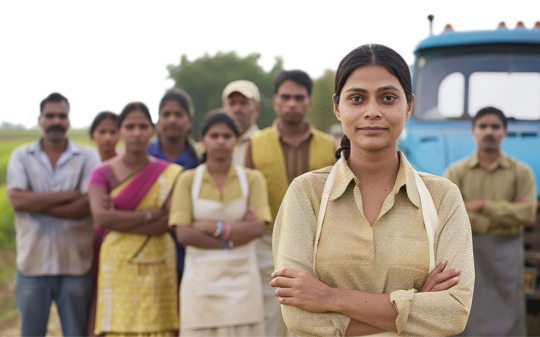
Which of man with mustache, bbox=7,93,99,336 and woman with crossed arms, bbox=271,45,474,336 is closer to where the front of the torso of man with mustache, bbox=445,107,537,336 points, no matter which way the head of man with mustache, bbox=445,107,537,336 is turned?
the woman with crossed arms

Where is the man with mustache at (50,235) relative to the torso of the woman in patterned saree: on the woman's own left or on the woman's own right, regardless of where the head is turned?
on the woman's own right

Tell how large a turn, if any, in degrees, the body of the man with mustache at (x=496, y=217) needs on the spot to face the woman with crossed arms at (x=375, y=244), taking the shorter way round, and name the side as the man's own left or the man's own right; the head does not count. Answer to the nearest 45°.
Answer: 0° — they already face them

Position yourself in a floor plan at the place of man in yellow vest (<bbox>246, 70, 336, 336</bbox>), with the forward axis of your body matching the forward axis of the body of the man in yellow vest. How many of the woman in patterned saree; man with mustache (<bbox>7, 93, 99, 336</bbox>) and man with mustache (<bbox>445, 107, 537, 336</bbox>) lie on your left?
1

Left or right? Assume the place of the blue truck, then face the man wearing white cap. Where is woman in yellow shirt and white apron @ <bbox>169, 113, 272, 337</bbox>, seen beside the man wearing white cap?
left

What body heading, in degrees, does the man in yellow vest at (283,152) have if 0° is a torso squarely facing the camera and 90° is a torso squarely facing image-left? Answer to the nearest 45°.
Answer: approximately 0°
